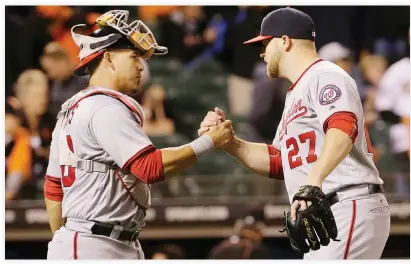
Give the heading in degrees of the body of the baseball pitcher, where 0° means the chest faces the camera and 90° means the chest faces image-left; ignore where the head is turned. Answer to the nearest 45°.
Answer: approximately 90°
